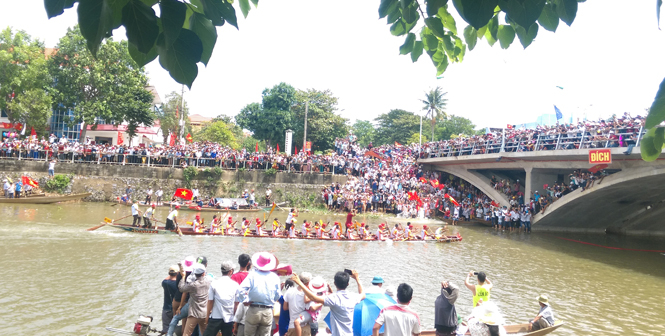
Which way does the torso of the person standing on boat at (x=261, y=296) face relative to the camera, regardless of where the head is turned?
away from the camera

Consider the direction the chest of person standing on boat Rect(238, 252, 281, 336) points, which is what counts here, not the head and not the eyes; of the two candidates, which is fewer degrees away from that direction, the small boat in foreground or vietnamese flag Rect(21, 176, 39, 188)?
the vietnamese flag

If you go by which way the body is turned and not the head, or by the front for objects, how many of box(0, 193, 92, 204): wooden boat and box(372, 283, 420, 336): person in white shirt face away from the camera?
1

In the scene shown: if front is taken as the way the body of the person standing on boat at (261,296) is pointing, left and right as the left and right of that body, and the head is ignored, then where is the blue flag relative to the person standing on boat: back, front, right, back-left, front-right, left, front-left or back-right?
front-right

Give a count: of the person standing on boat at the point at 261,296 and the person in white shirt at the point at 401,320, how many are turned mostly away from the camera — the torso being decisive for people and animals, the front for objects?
2

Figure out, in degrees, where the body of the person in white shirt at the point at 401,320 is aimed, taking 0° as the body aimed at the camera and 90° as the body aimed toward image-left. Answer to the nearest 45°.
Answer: approximately 180°

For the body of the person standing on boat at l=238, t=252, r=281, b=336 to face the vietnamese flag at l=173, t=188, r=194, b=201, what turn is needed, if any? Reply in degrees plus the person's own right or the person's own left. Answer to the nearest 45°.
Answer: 0° — they already face it

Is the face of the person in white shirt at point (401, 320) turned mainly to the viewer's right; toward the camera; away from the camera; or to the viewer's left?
away from the camera
